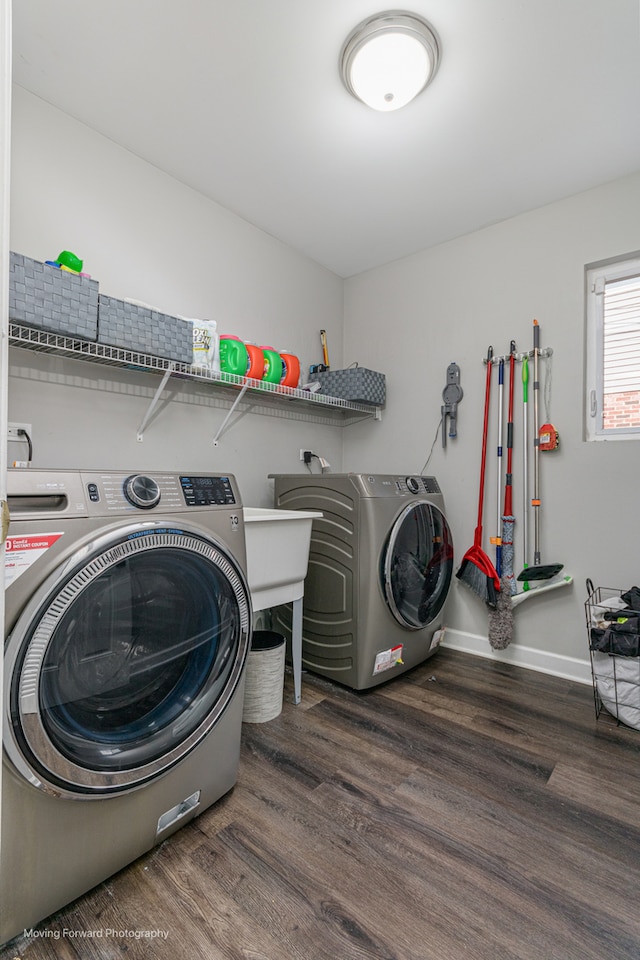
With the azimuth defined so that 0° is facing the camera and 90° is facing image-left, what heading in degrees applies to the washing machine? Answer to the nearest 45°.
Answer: approximately 315°

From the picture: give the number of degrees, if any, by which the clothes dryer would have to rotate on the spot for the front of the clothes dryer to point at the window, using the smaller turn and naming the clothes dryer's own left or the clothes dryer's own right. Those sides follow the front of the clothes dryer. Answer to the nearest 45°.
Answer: approximately 45° to the clothes dryer's own left

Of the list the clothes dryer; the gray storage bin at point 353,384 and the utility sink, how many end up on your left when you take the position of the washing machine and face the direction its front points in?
3

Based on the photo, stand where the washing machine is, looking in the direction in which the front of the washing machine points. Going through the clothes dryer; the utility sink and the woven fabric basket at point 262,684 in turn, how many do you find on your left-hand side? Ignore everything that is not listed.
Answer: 3

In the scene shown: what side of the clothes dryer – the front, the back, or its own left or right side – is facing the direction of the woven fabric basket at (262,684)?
right

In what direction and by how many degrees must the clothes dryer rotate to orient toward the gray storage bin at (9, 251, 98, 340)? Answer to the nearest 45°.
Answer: approximately 90° to its right

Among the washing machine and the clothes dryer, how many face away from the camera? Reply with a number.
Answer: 0

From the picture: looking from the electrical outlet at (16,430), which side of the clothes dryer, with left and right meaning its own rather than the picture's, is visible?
right

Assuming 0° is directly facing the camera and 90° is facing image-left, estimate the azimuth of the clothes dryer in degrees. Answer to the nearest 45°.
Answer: approximately 315°

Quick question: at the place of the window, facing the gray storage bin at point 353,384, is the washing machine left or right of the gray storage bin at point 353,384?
left

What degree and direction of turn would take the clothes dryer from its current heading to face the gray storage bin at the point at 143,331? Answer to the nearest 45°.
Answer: approximately 90° to its right
